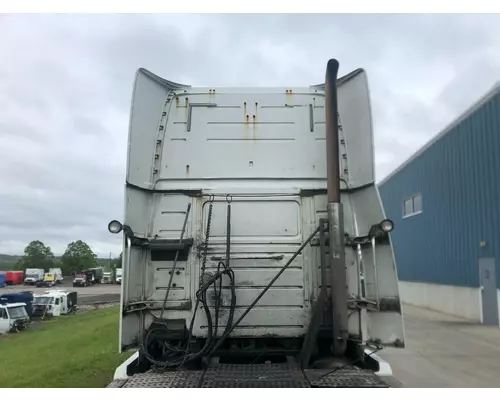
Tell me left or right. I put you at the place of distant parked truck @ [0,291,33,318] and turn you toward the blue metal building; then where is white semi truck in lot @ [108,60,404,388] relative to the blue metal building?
right

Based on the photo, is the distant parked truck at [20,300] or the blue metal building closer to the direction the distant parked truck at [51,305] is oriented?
the distant parked truck

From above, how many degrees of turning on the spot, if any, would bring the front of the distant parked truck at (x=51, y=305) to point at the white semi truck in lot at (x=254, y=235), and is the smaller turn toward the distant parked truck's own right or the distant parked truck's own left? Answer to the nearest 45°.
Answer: approximately 45° to the distant parked truck's own left

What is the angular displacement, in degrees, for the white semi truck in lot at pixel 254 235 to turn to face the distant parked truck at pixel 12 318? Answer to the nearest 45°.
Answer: approximately 45° to its left

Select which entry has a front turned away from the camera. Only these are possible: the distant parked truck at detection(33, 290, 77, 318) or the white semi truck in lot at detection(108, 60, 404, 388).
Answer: the white semi truck in lot

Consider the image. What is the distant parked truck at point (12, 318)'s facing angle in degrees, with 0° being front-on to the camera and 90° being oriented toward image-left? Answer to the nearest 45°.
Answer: approximately 315°

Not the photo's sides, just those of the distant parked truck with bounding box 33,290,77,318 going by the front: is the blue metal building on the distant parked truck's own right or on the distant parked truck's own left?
on the distant parked truck's own left

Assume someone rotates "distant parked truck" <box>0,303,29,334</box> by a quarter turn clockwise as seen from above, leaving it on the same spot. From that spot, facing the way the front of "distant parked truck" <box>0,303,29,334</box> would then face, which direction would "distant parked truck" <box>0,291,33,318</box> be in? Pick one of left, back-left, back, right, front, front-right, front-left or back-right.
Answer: back-right

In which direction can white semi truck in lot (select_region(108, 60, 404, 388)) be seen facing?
away from the camera

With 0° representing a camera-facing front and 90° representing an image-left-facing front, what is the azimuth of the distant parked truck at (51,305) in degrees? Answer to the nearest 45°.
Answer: approximately 45°

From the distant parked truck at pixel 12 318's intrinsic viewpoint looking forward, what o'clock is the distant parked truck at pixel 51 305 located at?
the distant parked truck at pixel 51 305 is roughly at 8 o'clock from the distant parked truck at pixel 12 318.

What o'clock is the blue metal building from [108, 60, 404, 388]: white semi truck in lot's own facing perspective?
The blue metal building is roughly at 1 o'clock from the white semi truck in lot.
